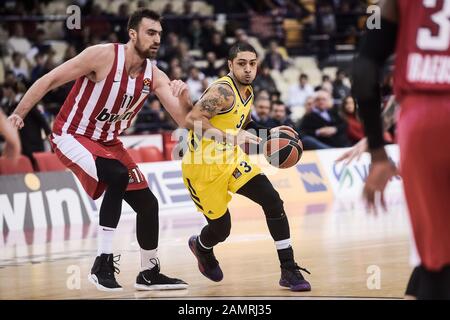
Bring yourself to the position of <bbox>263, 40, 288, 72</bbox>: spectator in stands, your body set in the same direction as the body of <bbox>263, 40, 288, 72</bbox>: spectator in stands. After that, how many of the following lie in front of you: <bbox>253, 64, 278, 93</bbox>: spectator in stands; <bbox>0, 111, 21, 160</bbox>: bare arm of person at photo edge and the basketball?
3

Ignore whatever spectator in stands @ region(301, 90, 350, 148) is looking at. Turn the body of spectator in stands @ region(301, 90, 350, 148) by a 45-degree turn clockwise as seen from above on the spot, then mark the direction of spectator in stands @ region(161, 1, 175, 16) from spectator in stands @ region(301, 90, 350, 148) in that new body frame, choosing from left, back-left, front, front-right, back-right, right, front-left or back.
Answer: right

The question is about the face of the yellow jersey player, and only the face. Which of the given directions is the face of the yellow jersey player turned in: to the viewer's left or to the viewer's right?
to the viewer's right

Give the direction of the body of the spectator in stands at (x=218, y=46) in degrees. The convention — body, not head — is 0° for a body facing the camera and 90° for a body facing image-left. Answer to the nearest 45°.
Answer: approximately 0°

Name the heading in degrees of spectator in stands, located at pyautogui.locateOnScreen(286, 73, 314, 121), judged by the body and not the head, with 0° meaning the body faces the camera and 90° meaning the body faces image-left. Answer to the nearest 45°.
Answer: approximately 0°

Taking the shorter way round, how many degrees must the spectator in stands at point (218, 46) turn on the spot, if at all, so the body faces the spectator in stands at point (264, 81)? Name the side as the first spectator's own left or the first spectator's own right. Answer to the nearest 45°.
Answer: approximately 45° to the first spectator's own left

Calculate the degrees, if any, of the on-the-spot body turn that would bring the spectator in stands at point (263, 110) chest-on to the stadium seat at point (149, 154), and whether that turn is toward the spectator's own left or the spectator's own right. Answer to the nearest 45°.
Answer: approximately 90° to the spectator's own right

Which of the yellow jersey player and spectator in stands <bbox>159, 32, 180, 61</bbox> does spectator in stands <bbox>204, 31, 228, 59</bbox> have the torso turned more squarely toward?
the yellow jersey player
